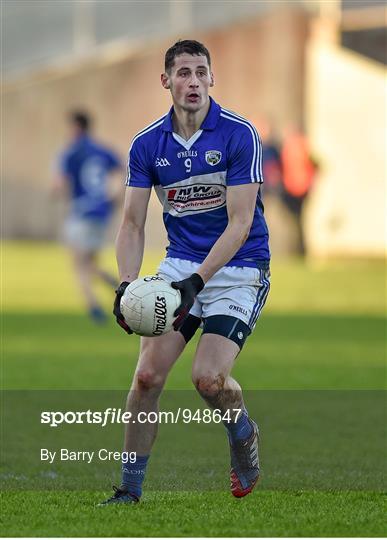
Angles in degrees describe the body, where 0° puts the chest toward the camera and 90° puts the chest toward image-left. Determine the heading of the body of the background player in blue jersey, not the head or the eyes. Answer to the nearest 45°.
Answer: approximately 135°
